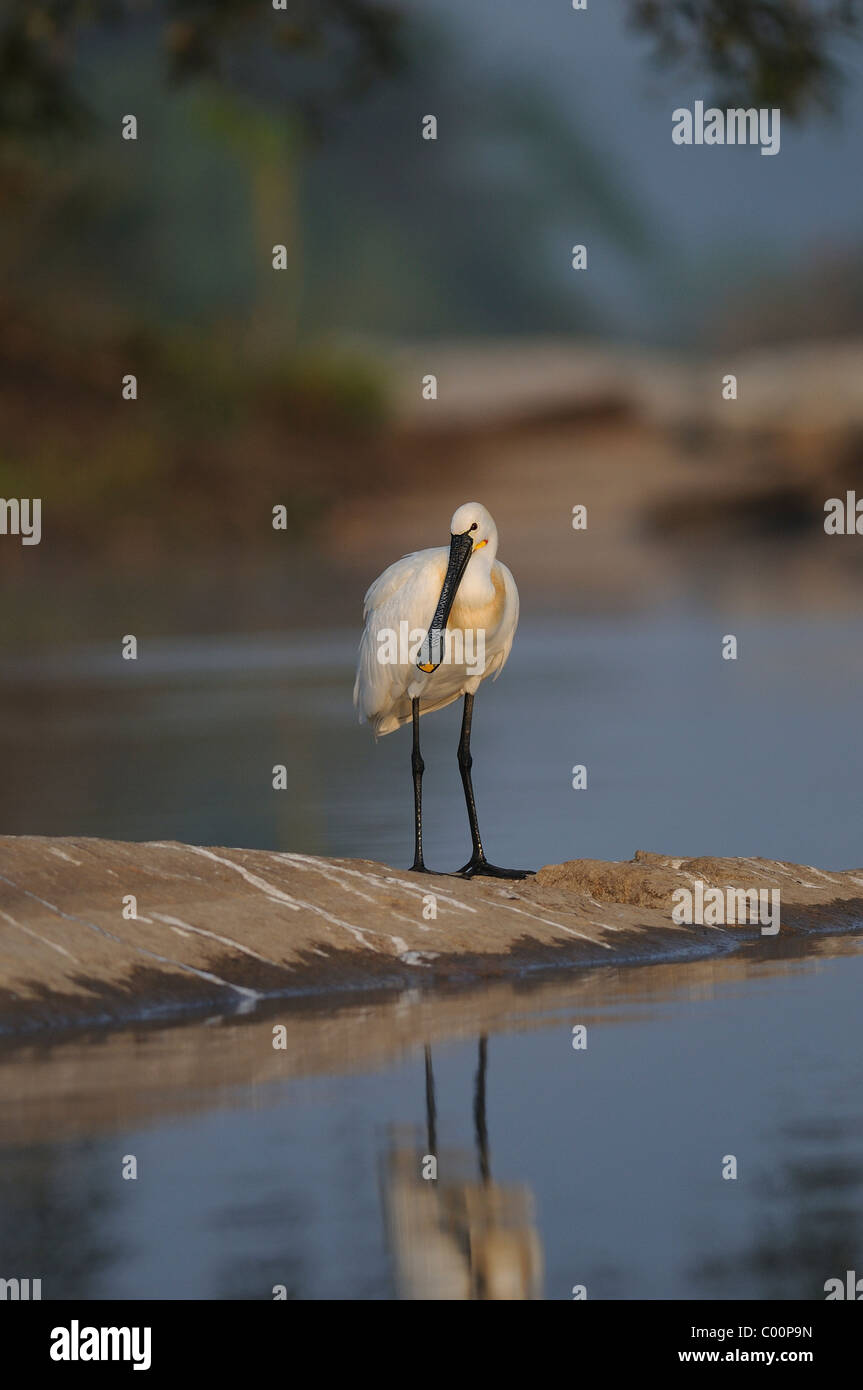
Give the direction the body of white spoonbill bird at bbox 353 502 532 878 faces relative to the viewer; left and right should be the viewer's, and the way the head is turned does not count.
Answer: facing the viewer and to the right of the viewer
